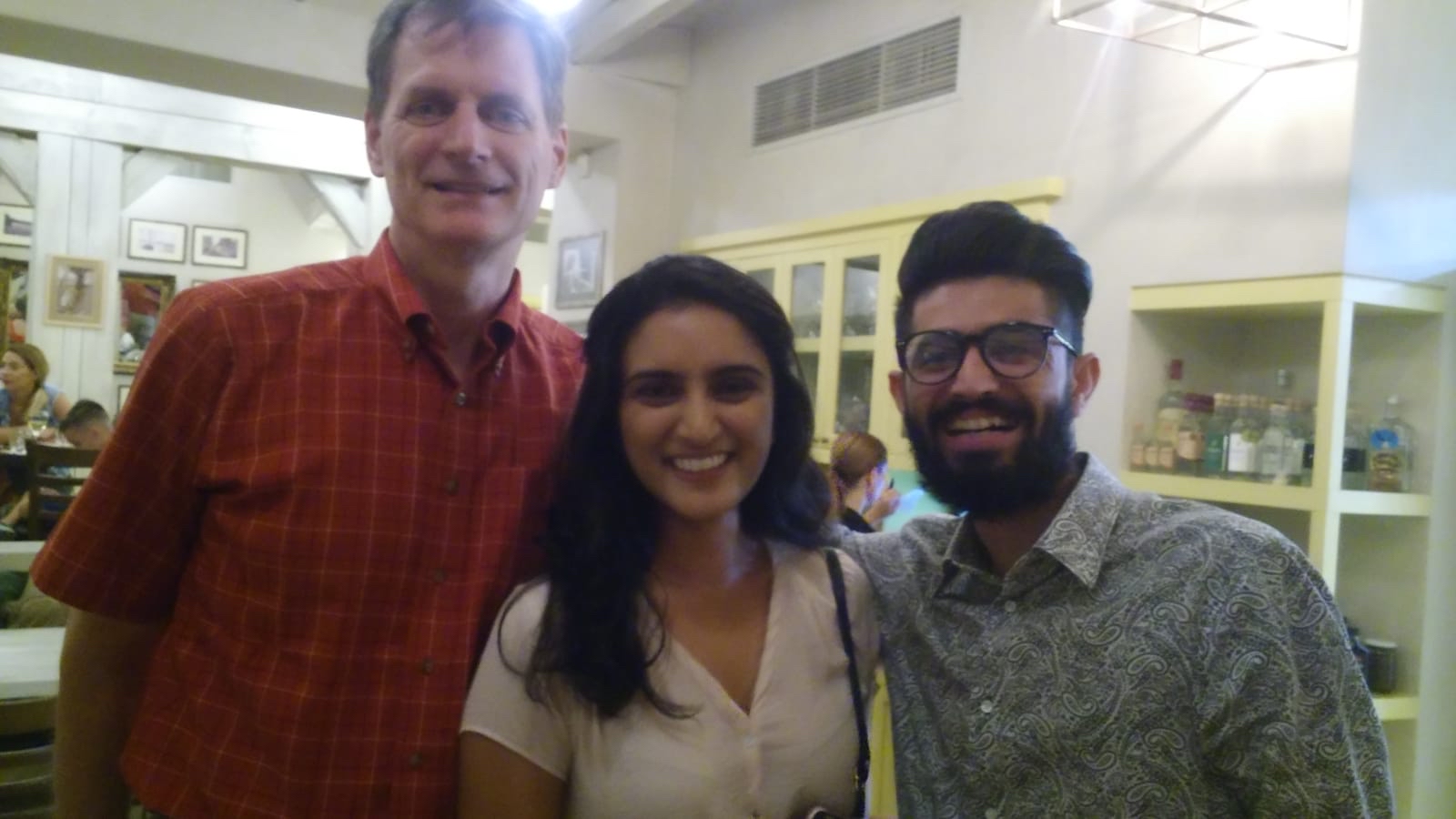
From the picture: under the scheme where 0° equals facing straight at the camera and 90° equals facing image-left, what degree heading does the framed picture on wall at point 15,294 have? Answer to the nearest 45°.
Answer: approximately 315°

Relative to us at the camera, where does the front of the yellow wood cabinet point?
facing the viewer and to the left of the viewer

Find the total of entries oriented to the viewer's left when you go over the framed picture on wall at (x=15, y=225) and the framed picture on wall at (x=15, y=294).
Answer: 0

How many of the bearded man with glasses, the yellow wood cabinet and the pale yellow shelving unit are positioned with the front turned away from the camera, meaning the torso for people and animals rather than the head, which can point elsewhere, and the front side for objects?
0

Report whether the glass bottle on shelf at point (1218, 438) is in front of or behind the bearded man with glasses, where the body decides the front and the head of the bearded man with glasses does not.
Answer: behind

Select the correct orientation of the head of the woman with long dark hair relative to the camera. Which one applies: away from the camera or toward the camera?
toward the camera

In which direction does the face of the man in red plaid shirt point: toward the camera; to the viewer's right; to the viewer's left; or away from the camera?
toward the camera

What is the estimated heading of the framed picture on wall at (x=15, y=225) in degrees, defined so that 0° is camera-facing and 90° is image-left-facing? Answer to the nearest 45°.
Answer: approximately 315°

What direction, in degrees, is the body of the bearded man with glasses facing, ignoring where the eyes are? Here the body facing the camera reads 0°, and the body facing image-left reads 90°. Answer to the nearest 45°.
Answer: approximately 45°
